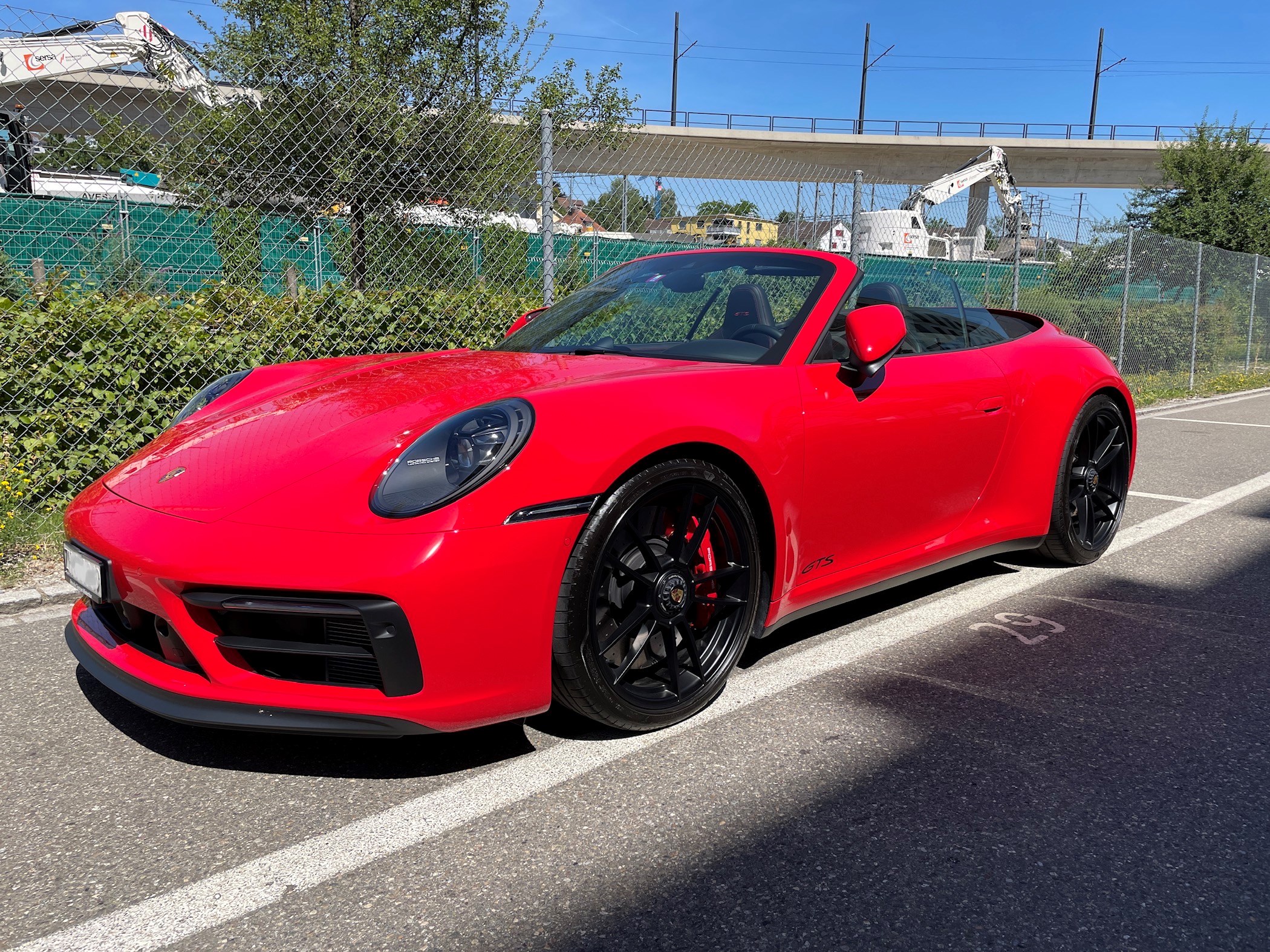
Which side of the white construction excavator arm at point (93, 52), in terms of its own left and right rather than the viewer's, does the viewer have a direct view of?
right

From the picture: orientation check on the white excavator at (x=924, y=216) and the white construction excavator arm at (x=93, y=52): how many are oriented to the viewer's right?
2

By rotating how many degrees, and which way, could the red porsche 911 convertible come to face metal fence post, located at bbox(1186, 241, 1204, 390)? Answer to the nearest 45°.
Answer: approximately 180°

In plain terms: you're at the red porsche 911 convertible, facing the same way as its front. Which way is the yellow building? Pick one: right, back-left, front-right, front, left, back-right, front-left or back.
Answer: back-right

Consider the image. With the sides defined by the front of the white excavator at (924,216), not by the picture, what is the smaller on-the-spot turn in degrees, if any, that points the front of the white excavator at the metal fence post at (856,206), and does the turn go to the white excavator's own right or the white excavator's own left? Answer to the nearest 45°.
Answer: approximately 90° to the white excavator's own right

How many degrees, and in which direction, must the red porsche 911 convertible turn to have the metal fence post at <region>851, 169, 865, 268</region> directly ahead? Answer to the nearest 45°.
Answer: approximately 135° to its right

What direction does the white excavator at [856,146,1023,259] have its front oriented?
to the viewer's right

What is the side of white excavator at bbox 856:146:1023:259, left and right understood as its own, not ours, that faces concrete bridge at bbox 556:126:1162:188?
left

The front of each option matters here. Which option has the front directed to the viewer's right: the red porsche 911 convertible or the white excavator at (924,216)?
the white excavator

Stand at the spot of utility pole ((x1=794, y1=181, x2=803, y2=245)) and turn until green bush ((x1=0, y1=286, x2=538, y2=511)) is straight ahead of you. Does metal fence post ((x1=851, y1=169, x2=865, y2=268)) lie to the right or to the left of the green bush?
left
